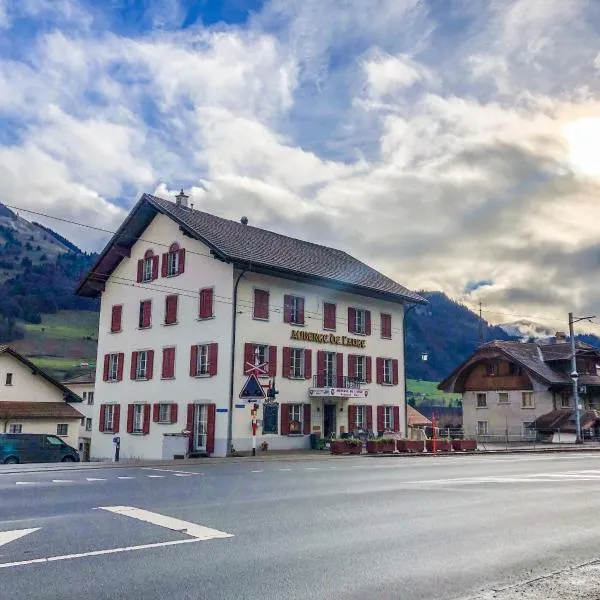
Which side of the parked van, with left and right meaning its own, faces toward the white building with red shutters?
front

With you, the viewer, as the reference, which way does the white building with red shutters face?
facing the viewer and to the right of the viewer

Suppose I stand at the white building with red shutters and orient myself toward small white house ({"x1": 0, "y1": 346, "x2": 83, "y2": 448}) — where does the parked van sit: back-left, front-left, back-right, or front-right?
front-left

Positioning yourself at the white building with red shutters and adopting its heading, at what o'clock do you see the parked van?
The parked van is roughly at 4 o'clock from the white building with red shutters.

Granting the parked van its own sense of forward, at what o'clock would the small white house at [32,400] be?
The small white house is roughly at 9 o'clock from the parked van.

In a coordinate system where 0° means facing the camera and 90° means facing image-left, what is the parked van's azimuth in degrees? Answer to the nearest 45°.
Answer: approximately 270°
